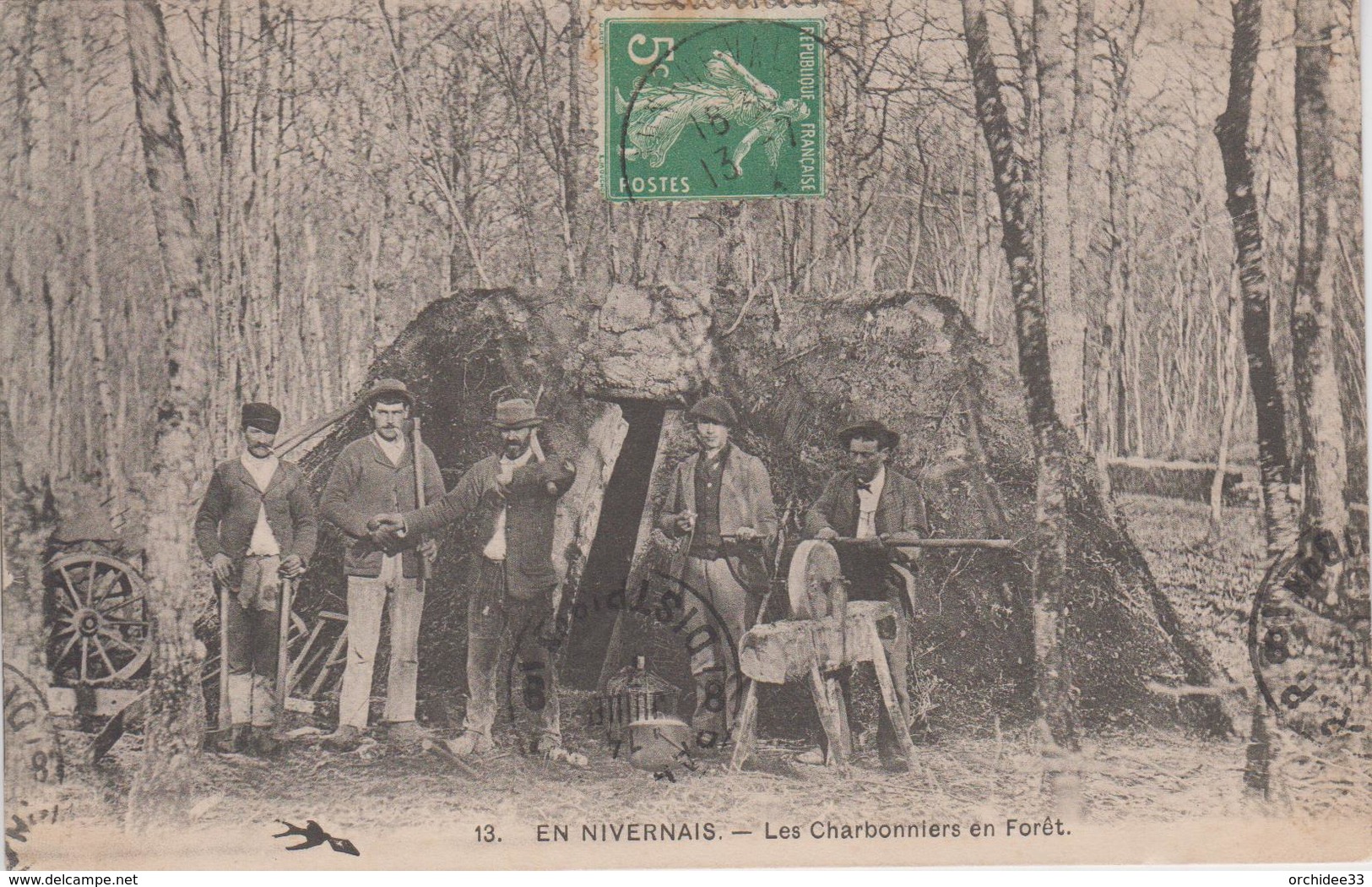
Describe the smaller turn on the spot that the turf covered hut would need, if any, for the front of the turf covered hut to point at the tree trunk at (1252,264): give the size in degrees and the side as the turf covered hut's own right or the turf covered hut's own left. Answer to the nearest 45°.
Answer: approximately 90° to the turf covered hut's own left

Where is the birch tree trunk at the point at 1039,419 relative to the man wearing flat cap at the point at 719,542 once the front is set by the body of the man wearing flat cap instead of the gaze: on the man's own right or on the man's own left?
on the man's own left

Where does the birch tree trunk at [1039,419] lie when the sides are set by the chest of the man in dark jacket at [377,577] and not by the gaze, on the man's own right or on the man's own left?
on the man's own left

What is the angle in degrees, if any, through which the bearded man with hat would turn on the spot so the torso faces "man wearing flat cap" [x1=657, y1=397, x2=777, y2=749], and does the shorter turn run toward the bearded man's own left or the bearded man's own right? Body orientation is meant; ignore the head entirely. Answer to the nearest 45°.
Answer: approximately 90° to the bearded man's own left

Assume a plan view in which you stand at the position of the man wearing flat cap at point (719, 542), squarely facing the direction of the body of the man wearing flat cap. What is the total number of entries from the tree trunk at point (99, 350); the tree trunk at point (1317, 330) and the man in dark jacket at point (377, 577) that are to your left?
1
